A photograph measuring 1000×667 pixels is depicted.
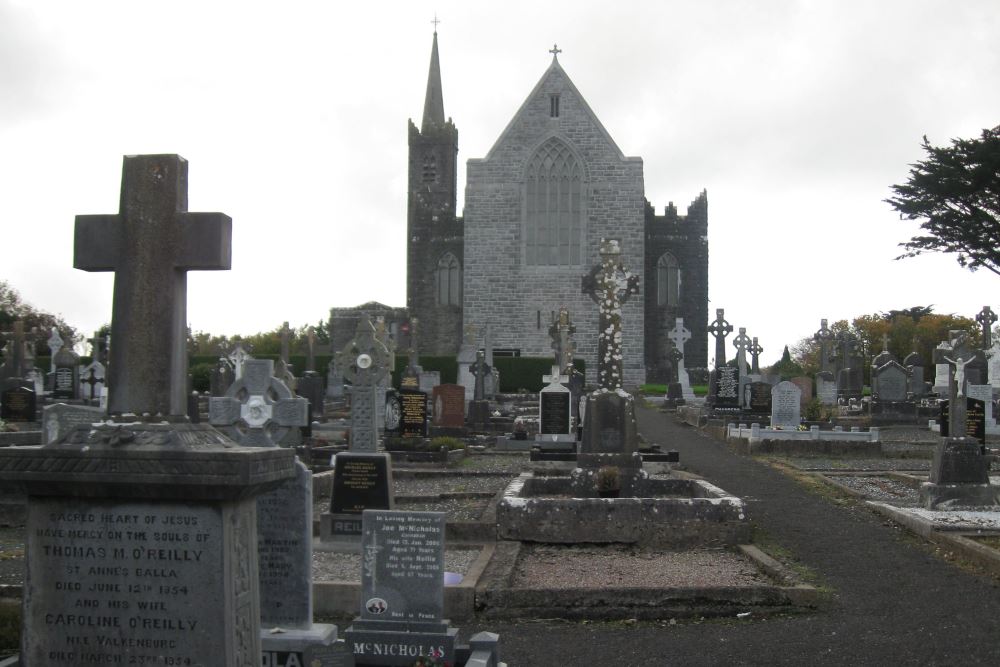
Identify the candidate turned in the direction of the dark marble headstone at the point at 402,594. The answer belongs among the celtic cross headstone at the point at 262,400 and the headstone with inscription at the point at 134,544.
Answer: the celtic cross headstone

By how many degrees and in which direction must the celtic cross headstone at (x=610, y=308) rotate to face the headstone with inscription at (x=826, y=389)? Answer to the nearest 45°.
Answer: approximately 180°

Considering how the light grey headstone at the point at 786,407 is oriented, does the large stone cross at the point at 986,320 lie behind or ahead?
behind

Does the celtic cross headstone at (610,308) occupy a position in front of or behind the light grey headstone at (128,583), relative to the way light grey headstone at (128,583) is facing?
behind

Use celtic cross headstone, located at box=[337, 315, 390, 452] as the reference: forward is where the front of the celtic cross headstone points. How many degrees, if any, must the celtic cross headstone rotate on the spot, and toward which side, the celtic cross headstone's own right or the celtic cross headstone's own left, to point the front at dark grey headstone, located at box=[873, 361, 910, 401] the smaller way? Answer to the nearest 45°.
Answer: approximately 135° to the celtic cross headstone's own left

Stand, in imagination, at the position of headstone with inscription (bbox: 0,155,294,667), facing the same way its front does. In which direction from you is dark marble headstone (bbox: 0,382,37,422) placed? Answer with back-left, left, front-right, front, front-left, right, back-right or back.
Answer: back

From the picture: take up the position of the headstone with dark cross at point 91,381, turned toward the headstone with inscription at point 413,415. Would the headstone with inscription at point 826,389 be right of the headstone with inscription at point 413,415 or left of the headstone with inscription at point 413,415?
left

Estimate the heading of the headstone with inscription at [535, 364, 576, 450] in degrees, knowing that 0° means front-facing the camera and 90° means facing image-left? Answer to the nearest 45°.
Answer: approximately 0°

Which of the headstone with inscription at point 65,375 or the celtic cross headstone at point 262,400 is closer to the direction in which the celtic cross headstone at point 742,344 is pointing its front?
the celtic cross headstone

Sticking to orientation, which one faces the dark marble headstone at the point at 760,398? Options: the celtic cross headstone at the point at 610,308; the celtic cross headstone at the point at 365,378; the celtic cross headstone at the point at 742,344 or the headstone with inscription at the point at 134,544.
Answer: the celtic cross headstone at the point at 742,344

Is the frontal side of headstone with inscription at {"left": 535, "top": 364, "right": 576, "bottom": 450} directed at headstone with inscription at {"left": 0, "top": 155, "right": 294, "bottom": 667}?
yes

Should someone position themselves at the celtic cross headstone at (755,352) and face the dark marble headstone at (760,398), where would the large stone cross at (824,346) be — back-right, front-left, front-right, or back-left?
back-left

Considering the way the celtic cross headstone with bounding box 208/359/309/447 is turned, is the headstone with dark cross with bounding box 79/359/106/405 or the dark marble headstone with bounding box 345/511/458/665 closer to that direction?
the dark marble headstone

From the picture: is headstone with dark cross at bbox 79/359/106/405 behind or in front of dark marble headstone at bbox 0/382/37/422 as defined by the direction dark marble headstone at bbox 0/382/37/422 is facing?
behind
